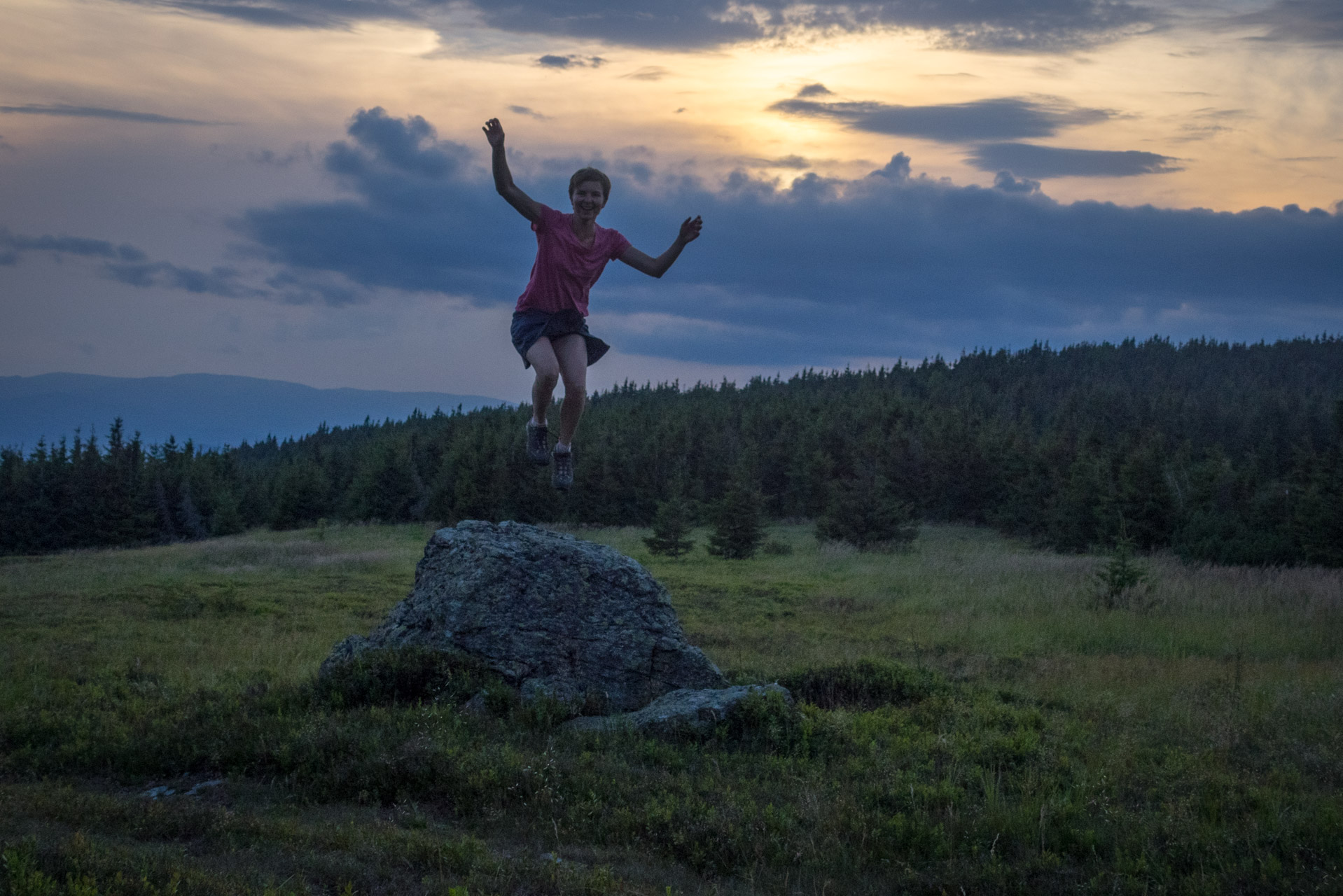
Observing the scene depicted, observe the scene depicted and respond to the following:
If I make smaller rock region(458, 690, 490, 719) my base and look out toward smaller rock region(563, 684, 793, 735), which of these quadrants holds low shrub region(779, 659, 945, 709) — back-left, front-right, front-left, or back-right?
front-left

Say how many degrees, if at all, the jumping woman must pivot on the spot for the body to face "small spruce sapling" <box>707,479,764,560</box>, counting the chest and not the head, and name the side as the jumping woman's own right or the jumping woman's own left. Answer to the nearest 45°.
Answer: approximately 180°

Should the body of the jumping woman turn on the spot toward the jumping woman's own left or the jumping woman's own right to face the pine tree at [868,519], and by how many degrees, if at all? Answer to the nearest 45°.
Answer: approximately 180°

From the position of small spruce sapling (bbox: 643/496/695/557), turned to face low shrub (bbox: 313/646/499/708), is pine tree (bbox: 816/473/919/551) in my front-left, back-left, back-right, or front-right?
back-left

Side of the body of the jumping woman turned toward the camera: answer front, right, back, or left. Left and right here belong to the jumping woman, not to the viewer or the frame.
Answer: front

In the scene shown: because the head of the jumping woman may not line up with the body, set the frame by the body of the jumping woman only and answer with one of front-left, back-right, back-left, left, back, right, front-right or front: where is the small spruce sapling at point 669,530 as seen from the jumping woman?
back

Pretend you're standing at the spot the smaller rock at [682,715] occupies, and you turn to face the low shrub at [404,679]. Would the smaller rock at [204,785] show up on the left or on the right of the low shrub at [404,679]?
left
